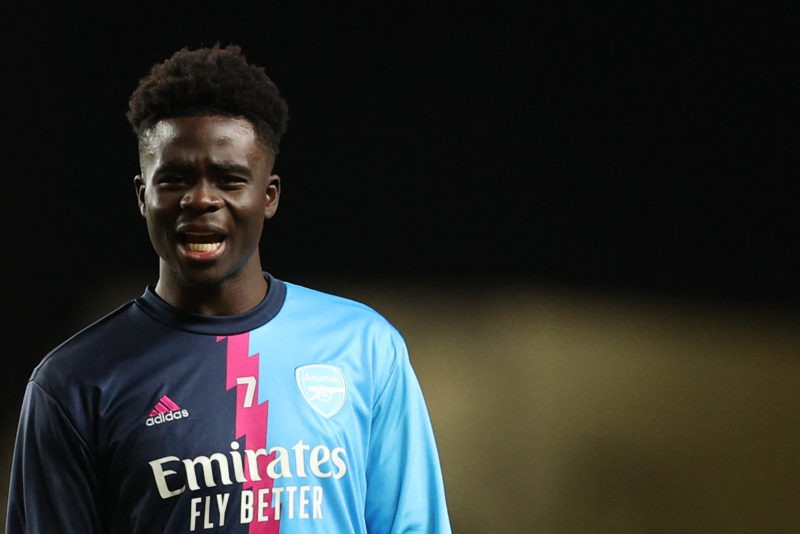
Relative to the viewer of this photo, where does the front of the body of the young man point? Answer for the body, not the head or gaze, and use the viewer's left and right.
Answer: facing the viewer
